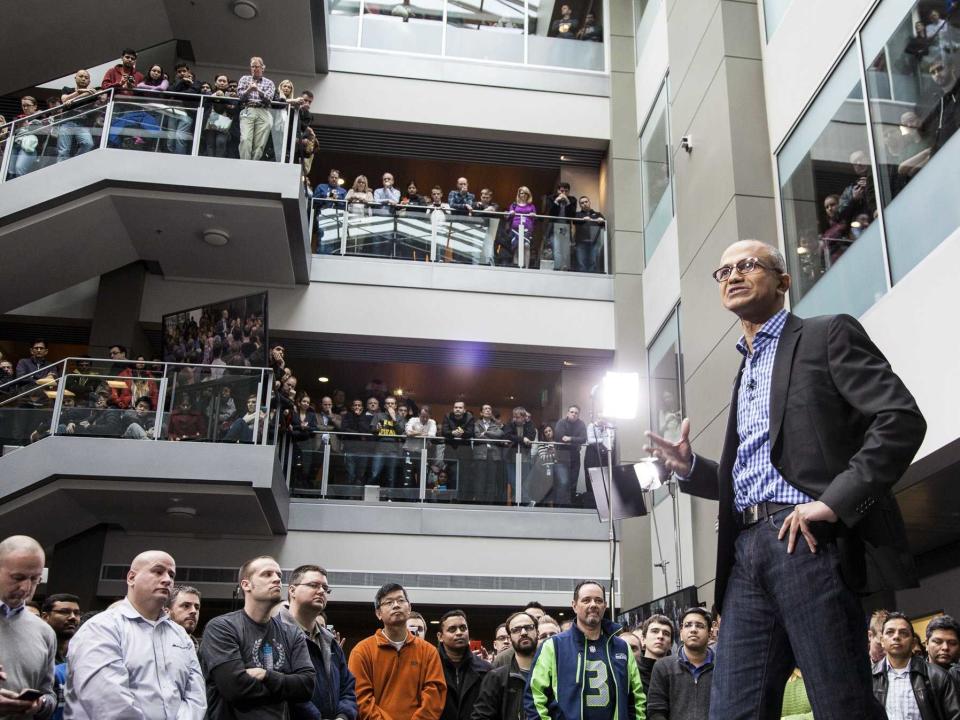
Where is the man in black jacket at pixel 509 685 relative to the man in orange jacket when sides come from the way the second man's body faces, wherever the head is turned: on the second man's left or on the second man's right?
on the second man's left

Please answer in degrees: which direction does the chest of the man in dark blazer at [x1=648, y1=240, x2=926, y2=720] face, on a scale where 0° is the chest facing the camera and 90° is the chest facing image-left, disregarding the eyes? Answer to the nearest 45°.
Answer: approximately 45°

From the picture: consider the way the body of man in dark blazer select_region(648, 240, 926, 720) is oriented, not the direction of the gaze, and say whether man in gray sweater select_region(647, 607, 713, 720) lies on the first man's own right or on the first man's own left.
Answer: on the first man's own right

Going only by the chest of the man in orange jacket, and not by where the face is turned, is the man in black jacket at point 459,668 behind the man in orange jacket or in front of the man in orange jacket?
behind

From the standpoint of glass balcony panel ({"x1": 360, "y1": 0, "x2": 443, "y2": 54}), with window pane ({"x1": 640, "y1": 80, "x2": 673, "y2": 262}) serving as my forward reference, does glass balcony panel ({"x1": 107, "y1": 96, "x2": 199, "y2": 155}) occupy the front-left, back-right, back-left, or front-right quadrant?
back-right
